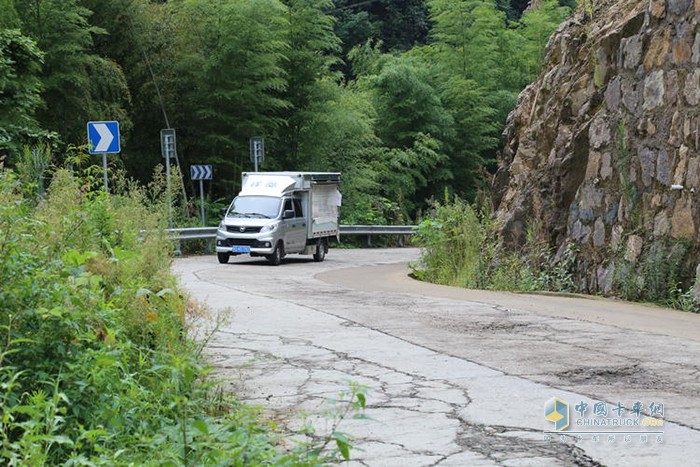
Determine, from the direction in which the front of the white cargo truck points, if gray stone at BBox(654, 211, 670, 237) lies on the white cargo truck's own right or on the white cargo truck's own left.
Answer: on the white cargo truck's own left

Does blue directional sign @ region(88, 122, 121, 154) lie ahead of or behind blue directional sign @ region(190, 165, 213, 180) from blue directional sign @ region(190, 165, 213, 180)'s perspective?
ahead

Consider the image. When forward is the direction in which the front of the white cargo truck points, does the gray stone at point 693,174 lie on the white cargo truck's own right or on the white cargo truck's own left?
on the white cargo truck's own left

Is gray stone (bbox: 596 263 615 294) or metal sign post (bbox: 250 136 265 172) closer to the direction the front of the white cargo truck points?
the gray stone

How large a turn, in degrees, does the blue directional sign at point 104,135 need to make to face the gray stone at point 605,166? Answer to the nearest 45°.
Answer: approximately 45° to its left

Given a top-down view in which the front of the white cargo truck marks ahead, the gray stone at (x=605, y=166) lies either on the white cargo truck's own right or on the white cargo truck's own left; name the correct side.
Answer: on the white cargo truck's own left

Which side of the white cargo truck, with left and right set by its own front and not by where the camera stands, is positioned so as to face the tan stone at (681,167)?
left

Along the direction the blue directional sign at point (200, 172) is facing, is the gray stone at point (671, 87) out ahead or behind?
ahead

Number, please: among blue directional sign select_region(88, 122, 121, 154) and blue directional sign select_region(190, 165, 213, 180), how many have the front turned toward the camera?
2
